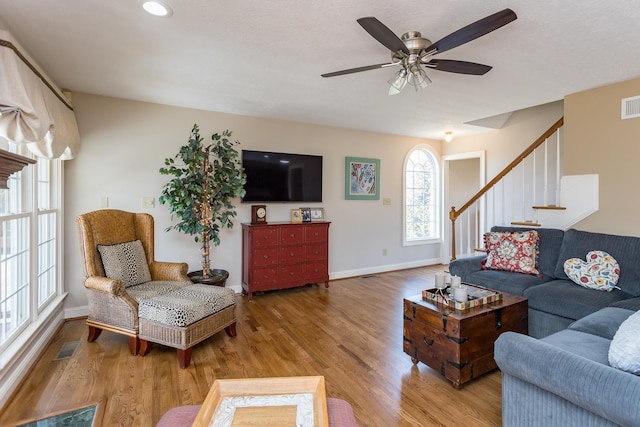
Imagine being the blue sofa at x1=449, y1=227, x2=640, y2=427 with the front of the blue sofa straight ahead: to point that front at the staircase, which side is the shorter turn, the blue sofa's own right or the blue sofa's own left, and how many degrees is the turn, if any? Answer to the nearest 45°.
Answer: approximately 135° to the blue sofa's own right

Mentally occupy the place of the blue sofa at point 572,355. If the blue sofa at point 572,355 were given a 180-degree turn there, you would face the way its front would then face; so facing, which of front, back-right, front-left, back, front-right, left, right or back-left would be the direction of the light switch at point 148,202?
back-left

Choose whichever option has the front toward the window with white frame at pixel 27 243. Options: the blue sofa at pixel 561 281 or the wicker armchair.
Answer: the blue sofa

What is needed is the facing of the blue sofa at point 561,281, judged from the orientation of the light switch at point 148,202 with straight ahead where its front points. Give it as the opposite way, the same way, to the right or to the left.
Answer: to the right

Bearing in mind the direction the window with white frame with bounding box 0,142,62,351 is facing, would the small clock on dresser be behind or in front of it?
in front

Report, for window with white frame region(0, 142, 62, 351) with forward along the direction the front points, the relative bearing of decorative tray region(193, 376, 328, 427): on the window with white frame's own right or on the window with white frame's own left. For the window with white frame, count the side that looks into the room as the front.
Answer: on the window with white frame's own right

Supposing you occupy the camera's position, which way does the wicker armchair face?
facing the viewer and to the right of the viewer

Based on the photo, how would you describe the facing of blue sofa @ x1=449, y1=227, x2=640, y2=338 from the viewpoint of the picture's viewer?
facing the viewer and to the left of the viewer

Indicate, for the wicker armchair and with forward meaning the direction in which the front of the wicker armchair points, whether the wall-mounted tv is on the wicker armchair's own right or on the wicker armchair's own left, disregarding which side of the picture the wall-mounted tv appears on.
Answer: on the wicker armchair's own left

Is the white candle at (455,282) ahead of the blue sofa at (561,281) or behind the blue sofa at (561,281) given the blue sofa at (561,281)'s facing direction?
ahead

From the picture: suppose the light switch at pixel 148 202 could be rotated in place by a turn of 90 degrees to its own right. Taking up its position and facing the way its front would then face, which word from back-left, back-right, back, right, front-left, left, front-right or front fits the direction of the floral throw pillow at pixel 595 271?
back-left

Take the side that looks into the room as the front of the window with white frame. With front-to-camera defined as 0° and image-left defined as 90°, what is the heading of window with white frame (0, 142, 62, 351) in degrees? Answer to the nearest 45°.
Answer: approximately 270°

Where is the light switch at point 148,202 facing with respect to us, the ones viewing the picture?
facing the viewer

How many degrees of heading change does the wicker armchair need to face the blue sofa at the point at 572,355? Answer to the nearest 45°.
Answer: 0° — it already faces it
